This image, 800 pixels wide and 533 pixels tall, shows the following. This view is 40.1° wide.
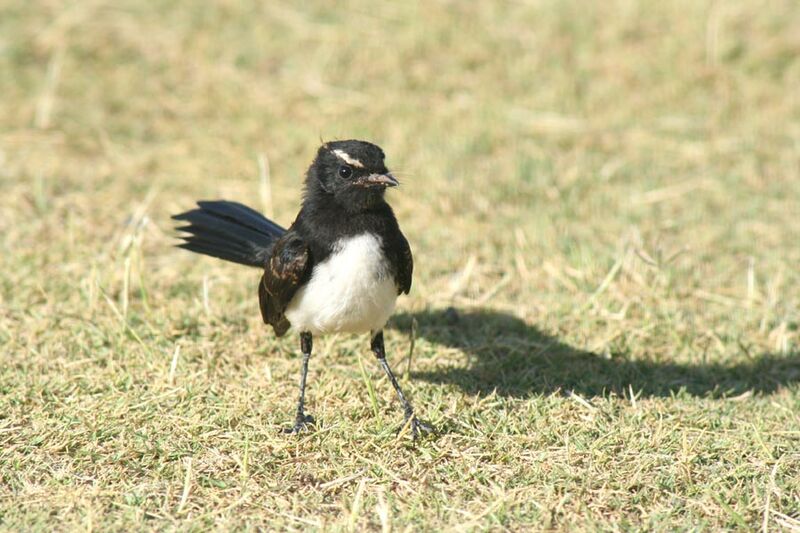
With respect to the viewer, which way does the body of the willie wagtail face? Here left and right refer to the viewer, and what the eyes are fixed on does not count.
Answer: facing the viewer and to the right of the viewer
